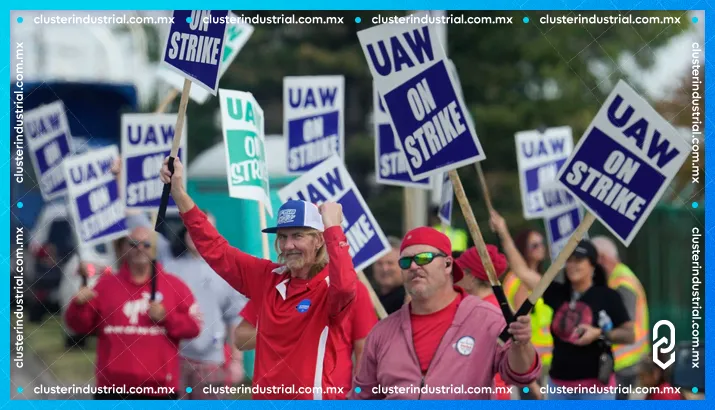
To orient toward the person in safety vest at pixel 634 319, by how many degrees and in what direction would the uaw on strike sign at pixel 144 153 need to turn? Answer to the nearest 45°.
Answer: approximately 90° to its left

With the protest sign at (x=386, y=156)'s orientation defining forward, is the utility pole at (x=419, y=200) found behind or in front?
behind

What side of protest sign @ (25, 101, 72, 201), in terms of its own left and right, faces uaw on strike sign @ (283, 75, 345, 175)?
left

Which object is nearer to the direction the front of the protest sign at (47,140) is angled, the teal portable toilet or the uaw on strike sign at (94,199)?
the uaw on strike sign
